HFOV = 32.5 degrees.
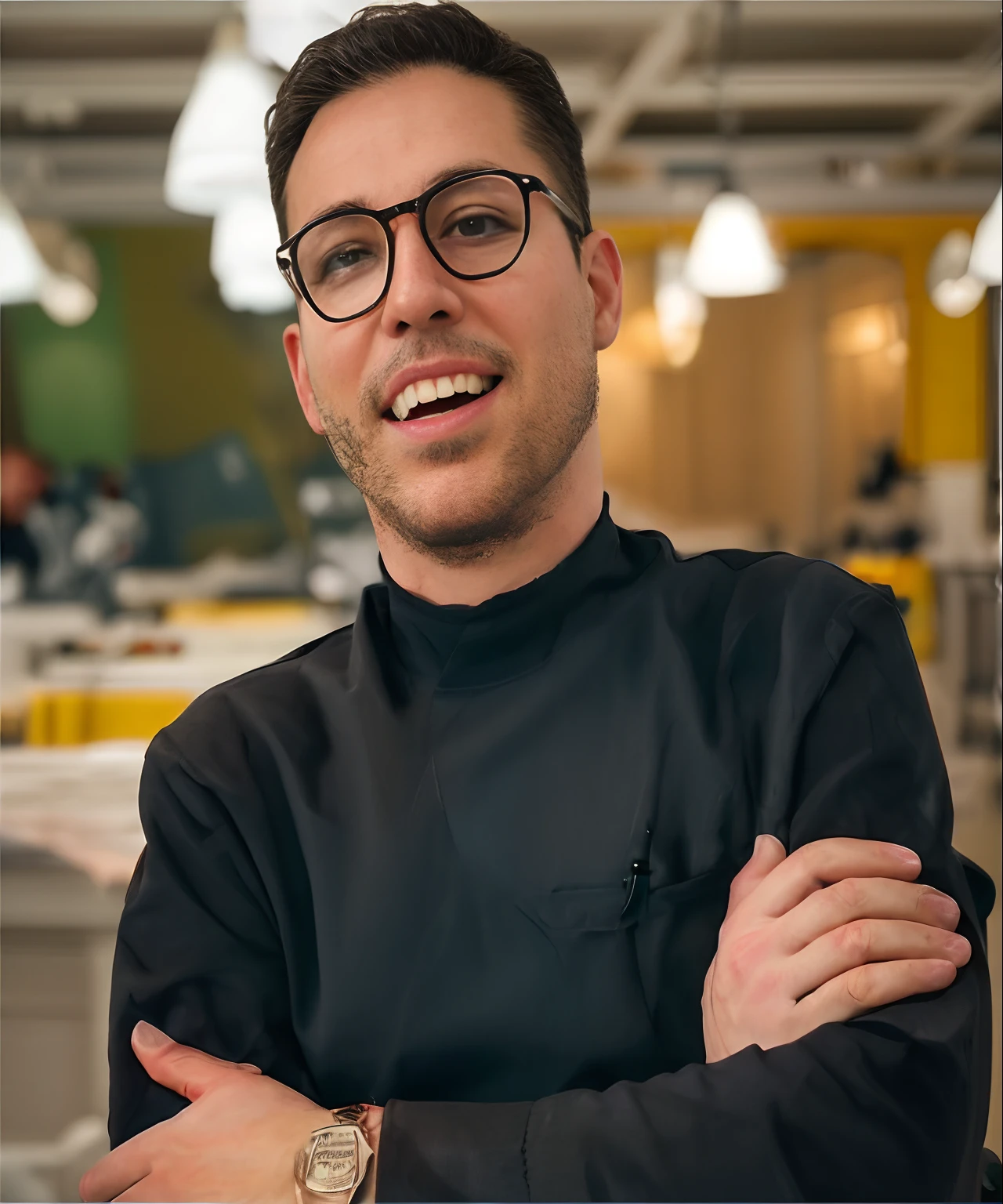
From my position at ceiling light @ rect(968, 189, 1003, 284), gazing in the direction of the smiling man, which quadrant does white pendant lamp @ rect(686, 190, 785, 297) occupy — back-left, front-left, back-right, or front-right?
front-right

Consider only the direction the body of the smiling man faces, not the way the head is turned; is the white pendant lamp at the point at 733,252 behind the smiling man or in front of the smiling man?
behind

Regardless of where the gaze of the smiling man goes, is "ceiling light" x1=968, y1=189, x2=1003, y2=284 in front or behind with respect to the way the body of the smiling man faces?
behind

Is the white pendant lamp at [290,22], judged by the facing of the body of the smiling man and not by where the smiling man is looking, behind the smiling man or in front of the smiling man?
behind

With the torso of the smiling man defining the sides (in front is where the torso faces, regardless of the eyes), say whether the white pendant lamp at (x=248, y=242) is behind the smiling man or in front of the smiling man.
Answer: behind

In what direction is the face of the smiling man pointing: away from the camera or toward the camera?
toward the camera

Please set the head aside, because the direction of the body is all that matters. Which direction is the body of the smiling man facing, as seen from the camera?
toward the camera

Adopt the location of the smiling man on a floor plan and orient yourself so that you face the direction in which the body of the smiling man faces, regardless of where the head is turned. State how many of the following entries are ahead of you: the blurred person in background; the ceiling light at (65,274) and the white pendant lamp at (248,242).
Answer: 0

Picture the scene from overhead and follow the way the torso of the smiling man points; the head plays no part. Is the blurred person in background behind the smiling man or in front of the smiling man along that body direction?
behind

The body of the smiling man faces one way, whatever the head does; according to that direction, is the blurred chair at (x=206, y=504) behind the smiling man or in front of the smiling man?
behind
